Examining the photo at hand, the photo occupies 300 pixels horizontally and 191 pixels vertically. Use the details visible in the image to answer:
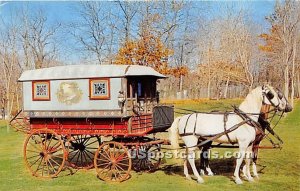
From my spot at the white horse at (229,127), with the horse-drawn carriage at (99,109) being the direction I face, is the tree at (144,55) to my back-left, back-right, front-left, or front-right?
front-right

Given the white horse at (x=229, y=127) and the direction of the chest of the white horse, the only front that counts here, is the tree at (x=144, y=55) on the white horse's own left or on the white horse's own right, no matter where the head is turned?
on the white horse's own left

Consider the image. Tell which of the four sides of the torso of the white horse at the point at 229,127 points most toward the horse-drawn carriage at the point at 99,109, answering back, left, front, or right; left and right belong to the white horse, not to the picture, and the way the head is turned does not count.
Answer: back

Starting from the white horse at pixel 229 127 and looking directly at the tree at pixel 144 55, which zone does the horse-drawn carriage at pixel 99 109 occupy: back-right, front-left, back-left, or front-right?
front-left

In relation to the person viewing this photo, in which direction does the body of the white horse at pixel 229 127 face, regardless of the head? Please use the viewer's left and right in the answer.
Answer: facing to the right of the viewer
